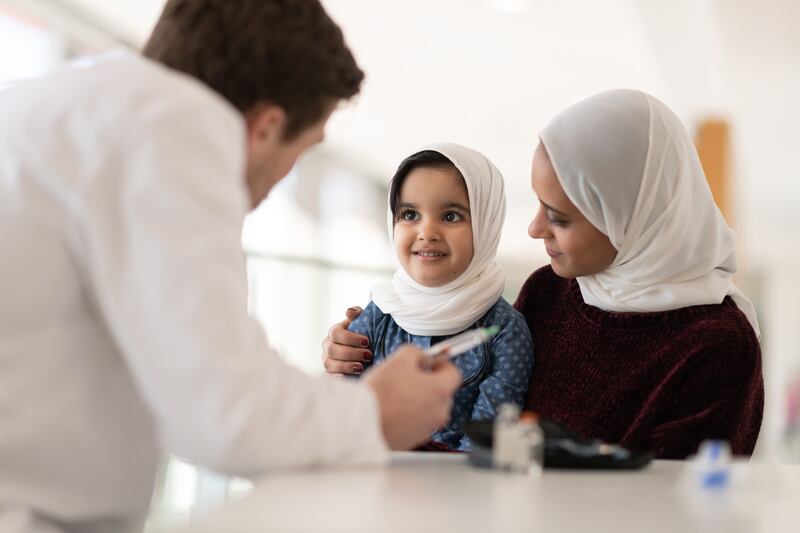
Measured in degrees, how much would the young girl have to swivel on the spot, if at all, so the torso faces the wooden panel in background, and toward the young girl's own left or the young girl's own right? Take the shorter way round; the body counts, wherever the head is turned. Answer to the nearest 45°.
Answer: approximately 135° to the young girl's own right

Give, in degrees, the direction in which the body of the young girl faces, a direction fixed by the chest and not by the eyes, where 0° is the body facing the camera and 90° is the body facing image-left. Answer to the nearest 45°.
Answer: approximately 45°

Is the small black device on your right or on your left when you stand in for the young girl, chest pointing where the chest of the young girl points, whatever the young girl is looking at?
on your left

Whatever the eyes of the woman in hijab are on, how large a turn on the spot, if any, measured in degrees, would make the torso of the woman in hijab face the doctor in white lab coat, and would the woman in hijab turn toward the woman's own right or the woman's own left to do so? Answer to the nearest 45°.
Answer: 0° — they already face them

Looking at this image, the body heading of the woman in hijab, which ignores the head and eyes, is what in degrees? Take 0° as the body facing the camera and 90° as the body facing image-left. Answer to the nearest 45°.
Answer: approximately 45°

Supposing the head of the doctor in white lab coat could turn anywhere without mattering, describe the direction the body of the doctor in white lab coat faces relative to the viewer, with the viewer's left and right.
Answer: facing away from the viewer and to the right of the viewer

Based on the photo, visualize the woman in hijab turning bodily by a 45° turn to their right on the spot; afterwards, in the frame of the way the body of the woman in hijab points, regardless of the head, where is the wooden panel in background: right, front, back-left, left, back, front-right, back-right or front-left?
right

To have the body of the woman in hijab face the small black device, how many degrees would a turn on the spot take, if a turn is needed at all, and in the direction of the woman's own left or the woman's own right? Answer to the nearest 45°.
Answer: approximately 45° to the woman's own left

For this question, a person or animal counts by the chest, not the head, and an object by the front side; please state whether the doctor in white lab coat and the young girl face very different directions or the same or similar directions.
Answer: very different directions

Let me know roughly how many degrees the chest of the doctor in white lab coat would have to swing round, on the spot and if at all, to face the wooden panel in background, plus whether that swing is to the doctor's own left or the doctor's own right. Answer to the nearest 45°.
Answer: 0° — they already face it

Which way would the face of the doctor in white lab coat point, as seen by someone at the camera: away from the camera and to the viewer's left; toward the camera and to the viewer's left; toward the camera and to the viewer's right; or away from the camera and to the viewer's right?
away from the camera and to the viewer's right

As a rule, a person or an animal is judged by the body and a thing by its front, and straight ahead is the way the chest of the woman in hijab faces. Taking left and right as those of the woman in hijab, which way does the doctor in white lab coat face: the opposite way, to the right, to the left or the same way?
the opposite way
